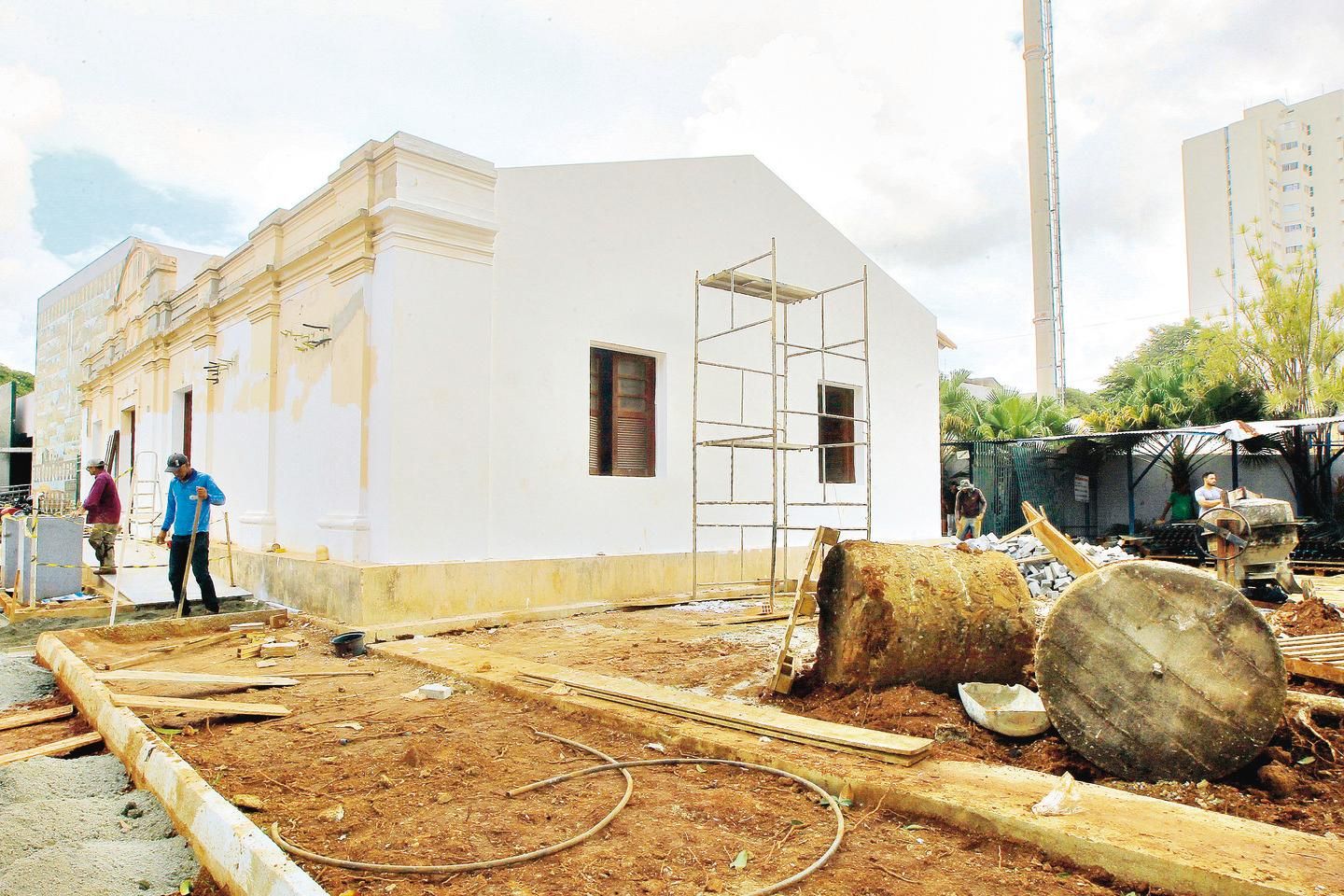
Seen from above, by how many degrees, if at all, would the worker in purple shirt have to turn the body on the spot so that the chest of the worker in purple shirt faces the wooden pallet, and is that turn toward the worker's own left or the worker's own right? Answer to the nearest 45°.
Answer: approximately 90° to the worker's own left

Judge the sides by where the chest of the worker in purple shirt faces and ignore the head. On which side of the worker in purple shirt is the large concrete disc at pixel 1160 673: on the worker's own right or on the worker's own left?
on the worker's own left

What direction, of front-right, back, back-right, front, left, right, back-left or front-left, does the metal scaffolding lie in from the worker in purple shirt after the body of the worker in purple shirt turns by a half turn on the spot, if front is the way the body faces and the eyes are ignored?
front-right

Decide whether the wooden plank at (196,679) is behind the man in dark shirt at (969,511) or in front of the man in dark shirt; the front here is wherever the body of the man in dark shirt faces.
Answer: in front

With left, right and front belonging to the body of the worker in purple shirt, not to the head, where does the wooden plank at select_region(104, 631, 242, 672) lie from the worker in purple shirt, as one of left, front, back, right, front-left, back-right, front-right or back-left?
left

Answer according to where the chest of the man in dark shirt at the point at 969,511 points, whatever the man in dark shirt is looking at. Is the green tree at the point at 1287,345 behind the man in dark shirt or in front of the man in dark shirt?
behind

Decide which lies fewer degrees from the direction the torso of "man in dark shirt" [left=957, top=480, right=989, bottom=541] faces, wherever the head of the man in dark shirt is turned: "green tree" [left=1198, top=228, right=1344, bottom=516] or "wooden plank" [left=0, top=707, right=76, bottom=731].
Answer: the wooden plank

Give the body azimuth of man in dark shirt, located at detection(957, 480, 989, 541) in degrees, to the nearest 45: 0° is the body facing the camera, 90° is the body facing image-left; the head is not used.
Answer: approximately 0°

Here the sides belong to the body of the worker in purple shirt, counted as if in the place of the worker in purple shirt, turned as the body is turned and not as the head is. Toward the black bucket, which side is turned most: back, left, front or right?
left

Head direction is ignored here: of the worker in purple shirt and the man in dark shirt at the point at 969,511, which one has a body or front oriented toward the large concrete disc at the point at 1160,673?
the man in dark shirt

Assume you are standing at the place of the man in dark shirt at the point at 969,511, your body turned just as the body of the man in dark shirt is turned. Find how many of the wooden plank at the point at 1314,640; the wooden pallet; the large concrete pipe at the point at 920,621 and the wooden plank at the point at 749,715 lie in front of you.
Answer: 4

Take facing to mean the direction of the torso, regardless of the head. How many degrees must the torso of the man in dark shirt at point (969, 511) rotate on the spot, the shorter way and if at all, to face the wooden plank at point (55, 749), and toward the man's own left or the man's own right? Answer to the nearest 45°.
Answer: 0° — they already face it

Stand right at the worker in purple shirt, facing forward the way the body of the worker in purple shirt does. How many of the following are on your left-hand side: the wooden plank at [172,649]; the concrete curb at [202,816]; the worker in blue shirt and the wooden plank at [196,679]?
4

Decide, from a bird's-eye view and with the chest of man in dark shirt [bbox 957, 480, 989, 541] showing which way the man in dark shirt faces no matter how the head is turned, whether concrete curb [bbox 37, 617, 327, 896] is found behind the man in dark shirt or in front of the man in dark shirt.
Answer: in front
